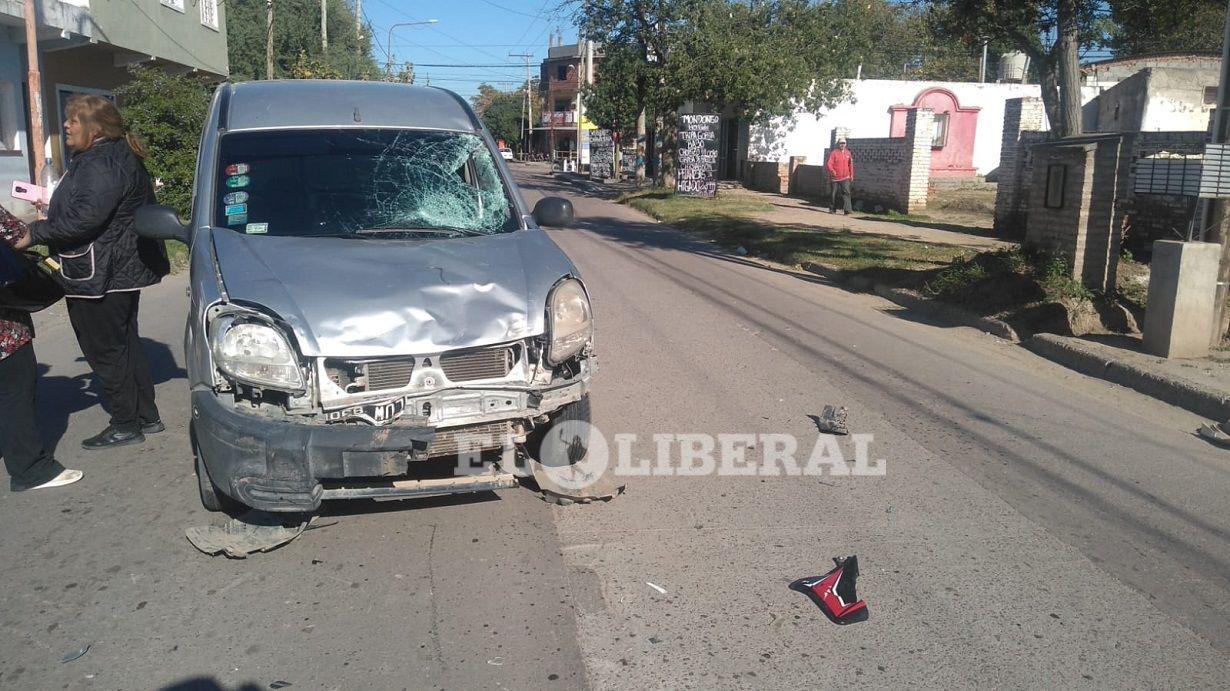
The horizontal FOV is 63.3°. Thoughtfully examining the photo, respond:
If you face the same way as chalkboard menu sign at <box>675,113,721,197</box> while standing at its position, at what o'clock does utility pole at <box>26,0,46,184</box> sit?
The utility pole is roughly at 1 o'clock from the chalkboard menu sign.

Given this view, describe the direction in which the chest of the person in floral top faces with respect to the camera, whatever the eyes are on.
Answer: to the viewer's right

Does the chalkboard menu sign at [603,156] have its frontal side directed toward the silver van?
yes

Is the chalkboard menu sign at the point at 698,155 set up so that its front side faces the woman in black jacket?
yes

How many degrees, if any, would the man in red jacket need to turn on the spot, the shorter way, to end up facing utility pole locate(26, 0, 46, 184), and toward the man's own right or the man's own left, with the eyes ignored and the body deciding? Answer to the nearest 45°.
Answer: approximately 45° to the man's own right

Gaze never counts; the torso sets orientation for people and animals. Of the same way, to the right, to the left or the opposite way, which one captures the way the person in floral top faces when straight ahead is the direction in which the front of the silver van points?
to the left

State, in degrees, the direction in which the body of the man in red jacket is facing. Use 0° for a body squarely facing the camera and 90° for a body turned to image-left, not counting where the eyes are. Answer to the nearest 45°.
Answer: approximately 0°
